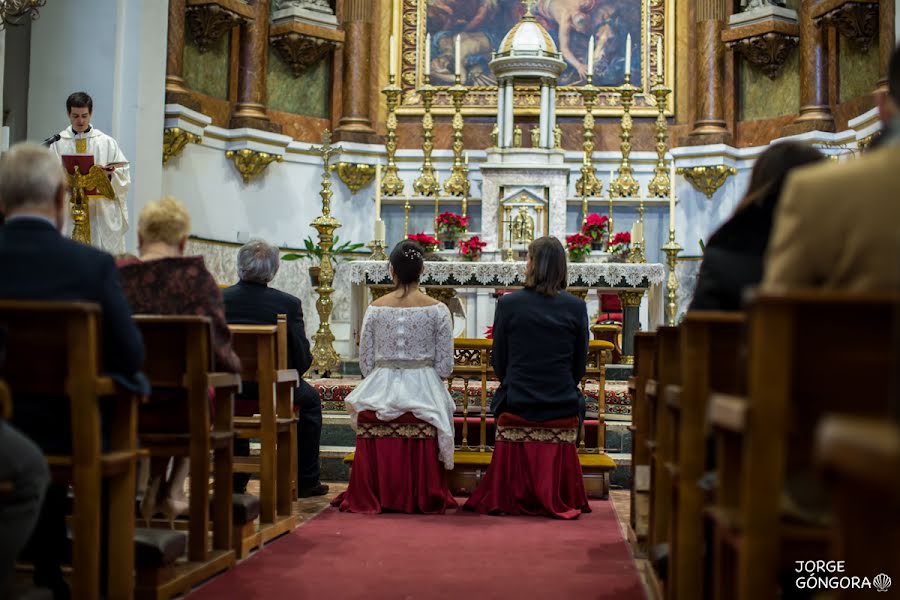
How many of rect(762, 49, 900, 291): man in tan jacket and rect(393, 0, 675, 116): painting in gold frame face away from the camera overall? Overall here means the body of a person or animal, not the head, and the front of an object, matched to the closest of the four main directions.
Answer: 1

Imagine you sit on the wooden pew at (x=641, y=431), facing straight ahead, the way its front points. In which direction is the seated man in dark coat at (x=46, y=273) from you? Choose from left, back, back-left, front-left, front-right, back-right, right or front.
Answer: back-left

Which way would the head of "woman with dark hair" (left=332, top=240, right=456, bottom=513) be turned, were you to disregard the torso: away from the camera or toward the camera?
away from the camera

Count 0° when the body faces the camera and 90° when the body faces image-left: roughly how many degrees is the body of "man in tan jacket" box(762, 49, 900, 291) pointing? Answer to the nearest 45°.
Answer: approximately 180°

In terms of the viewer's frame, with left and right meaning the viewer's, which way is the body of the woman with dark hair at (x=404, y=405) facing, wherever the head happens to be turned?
facing away from the viewer

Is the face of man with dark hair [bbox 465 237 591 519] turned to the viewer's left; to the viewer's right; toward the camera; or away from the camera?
away from the camera

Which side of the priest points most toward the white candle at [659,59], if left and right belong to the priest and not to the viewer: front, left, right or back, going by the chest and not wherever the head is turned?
left

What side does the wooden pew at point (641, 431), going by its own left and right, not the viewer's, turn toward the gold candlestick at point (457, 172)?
front

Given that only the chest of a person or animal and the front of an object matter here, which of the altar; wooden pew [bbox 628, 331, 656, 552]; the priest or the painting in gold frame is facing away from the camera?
the wooden pew

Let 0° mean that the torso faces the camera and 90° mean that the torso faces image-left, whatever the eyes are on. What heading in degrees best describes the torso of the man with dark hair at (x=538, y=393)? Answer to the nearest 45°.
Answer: approximately 180°

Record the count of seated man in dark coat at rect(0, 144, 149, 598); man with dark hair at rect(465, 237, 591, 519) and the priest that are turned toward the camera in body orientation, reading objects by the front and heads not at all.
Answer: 1

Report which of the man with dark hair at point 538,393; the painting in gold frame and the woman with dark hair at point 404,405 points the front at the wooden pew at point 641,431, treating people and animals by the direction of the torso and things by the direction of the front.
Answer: the painting in gold frame

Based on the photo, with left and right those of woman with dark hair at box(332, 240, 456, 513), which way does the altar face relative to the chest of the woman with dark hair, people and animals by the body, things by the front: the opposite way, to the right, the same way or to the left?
the opposite way

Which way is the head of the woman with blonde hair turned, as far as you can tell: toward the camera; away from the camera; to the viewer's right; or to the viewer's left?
away from the camera

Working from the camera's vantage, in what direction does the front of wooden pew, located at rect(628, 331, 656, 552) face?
facing away from the viewer

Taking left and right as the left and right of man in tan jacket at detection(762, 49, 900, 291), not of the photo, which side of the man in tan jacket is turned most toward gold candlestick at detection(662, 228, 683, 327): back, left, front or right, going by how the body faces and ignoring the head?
front
